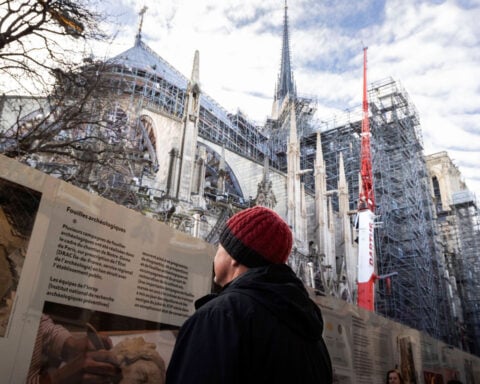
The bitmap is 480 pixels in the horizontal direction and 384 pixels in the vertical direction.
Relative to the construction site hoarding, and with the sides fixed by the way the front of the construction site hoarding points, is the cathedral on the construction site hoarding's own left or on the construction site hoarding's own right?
on the construction site hoarding's own left

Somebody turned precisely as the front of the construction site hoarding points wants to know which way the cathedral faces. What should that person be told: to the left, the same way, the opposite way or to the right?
to the left

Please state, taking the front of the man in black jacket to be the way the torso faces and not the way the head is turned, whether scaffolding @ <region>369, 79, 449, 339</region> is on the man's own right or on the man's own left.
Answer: on the man's own right

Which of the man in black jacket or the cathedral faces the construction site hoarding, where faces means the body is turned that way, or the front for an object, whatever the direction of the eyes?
the man in black jacket

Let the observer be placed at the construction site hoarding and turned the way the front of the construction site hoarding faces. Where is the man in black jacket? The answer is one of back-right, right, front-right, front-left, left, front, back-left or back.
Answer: front

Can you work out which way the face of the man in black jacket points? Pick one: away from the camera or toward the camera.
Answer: away from the camera

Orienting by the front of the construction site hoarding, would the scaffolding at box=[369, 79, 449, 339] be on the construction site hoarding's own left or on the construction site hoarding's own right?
on the construction site hoarding's own left

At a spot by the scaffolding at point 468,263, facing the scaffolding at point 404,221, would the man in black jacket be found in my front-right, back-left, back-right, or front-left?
front-left

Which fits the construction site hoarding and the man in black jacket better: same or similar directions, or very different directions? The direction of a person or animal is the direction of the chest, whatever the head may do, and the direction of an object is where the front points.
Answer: very different directions

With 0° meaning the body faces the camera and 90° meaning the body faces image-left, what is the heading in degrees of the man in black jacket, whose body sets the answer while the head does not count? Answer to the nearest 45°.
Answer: approximately 135°

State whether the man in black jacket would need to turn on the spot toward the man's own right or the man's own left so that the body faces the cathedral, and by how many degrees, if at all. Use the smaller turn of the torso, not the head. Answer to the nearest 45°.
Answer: approximately 45° to the man's own right

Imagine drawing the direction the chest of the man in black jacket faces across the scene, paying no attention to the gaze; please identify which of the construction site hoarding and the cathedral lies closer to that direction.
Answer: the construction site hoarding

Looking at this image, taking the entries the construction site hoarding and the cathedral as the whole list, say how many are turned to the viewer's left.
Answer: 0

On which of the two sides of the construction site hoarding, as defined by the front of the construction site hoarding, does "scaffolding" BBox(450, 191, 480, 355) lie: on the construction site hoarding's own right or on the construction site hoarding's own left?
on the construction site hoarding's own left

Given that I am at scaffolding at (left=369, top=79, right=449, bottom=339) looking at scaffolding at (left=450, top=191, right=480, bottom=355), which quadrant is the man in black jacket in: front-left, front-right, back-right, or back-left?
back-right

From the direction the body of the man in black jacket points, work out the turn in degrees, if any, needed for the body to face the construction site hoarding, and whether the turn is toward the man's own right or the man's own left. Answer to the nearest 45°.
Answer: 0° — they already face it

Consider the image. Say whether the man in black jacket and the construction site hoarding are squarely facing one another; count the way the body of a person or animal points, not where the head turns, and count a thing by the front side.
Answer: yes

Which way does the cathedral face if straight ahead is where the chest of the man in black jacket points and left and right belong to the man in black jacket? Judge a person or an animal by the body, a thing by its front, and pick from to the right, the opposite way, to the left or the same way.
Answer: to the right

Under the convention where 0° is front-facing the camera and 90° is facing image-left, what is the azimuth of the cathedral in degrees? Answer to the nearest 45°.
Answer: approximately 225°

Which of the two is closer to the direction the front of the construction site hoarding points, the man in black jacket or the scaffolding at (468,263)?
the man in black jacket
